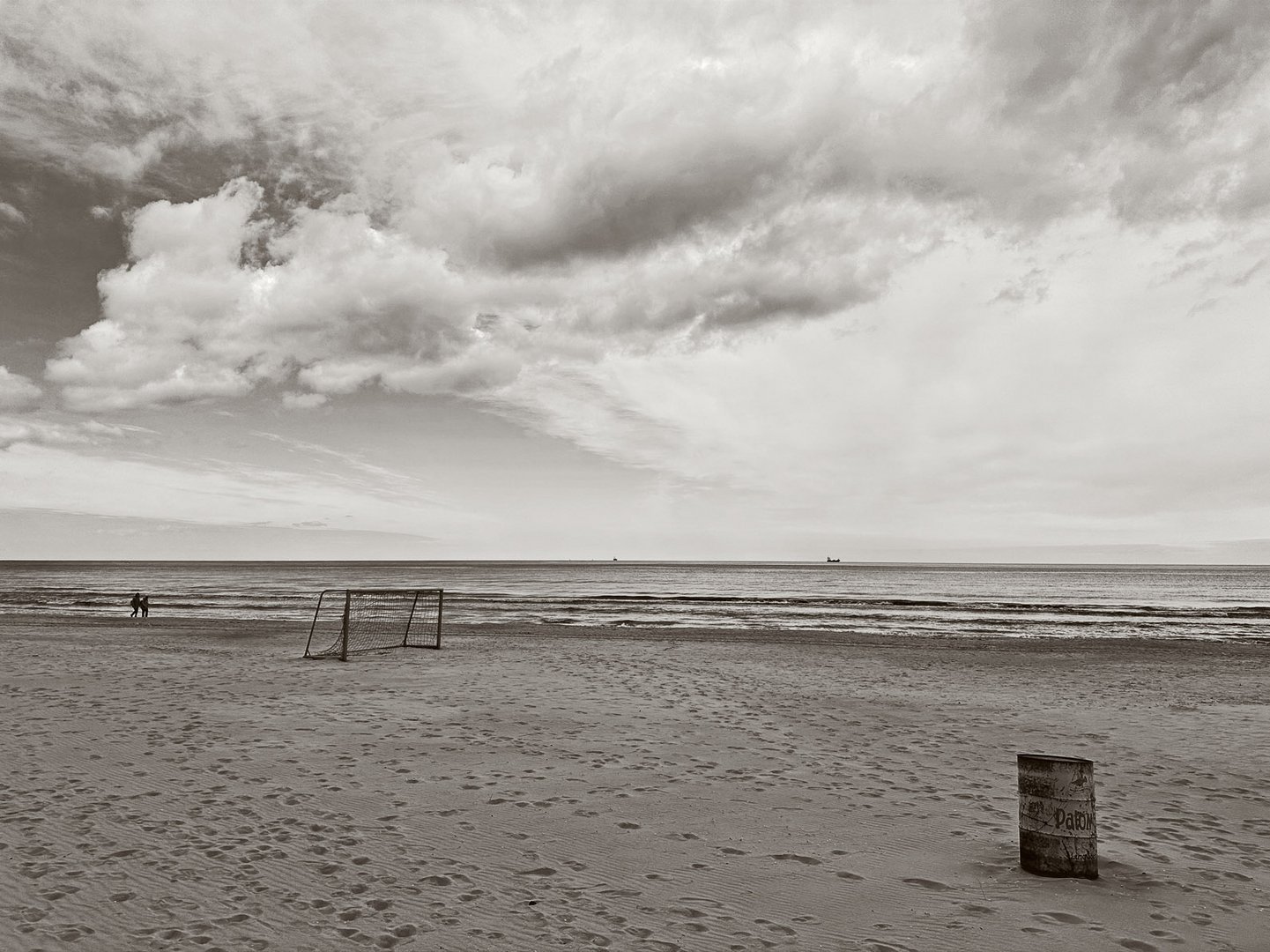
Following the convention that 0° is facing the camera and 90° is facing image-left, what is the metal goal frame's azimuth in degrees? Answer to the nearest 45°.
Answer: approximately 315°
